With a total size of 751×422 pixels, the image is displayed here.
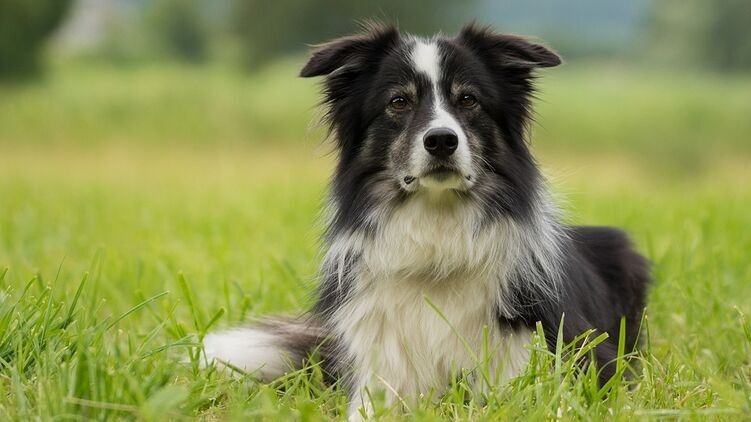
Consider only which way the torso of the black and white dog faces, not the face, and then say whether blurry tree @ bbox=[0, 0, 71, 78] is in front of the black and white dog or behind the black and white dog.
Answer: behind

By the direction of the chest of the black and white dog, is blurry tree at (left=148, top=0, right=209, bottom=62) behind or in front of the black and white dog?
behind

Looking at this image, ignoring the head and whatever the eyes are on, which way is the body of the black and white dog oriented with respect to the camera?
toward the camera

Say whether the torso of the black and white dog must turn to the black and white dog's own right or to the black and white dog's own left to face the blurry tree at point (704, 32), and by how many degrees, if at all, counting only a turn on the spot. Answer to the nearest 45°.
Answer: approximately 180°

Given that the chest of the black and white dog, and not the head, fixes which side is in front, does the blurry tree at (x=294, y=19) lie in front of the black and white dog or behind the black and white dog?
behind
